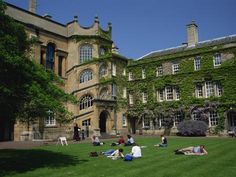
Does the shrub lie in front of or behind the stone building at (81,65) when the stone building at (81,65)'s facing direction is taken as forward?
in front

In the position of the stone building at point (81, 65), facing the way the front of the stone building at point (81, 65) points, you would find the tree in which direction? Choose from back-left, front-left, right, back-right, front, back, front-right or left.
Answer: front-right

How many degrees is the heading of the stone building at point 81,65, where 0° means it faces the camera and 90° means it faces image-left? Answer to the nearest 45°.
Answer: approximately 315°

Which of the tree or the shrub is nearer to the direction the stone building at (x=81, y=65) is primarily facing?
the shrub
